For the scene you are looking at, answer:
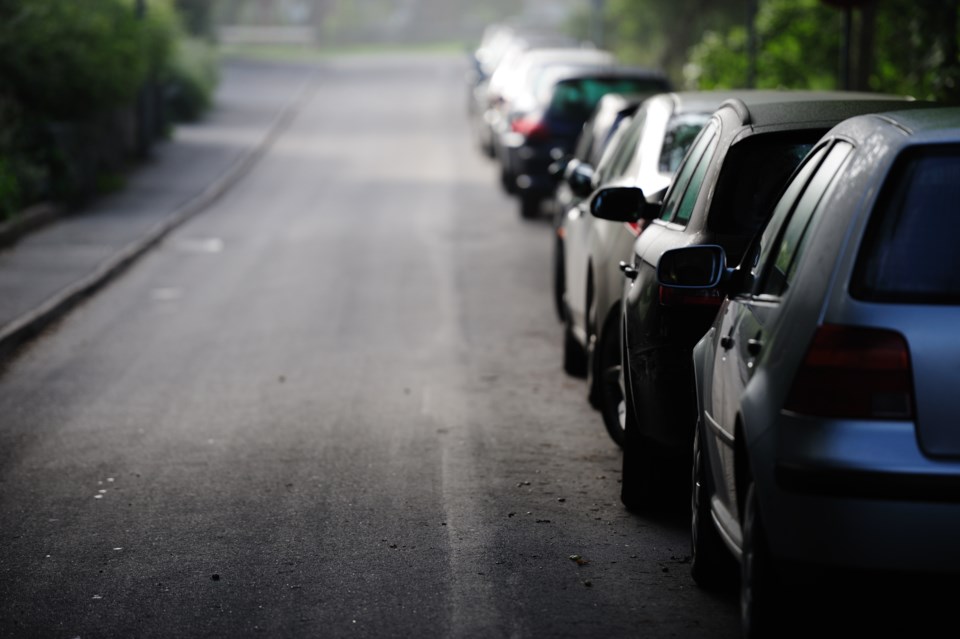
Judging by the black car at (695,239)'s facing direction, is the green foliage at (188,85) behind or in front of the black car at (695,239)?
in front

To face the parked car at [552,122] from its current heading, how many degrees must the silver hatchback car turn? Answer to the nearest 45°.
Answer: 0° — it already faces it

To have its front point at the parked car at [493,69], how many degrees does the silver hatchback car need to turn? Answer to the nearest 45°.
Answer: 0° — it already faces it

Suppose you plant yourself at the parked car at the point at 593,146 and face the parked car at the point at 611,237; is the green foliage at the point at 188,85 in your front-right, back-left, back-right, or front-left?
back-right

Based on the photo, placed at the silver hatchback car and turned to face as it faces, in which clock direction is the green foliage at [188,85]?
The green foliage is roughly at 11 o'clock from the silver hatchback car.

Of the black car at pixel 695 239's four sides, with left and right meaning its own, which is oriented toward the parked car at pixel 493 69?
front

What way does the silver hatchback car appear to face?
away from the camera

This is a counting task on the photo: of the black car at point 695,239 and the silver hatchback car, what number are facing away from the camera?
2

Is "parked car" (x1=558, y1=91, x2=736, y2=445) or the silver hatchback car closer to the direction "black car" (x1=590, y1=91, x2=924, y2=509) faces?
the parked car

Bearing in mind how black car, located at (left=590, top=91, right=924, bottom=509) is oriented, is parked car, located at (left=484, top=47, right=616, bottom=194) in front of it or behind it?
in front

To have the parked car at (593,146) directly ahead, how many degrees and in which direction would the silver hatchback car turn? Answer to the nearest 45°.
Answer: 0° — it already faces it

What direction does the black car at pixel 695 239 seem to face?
away from the camera

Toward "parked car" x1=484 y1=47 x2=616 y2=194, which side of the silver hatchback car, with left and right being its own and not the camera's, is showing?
front

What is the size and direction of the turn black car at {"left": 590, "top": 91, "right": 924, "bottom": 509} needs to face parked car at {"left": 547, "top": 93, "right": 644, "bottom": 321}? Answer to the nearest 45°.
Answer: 0° — it already faces it
